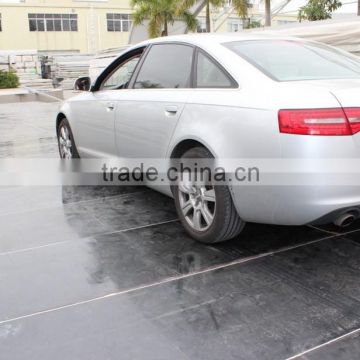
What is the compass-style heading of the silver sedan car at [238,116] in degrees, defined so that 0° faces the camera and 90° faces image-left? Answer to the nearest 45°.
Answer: approximately 135°

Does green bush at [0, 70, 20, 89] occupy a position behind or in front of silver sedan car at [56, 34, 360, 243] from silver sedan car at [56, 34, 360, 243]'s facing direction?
in front

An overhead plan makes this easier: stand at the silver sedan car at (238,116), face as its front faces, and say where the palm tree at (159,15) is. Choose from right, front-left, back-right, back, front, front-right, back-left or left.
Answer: front-right

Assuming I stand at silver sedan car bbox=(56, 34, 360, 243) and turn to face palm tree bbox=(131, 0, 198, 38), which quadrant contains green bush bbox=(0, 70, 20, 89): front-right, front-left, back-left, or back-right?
front-left

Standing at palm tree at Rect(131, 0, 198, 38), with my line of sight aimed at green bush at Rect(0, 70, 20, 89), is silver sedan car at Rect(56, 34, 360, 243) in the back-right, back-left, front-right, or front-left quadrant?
front-left
